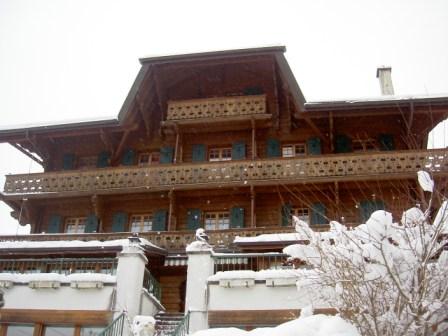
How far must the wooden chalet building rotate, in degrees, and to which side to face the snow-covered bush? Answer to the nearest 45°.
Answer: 0° — it already faces it

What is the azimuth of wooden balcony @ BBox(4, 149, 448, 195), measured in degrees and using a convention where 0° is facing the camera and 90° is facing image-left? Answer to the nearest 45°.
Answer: approximately 0°

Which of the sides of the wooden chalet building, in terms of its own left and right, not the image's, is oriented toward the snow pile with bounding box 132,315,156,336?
front

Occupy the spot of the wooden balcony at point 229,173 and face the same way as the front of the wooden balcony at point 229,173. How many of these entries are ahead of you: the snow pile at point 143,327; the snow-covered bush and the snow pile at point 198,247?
3

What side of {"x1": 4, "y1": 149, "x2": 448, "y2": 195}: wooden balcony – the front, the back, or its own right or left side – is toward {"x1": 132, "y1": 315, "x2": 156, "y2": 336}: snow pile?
front

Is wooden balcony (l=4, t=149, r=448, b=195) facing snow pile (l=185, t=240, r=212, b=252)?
yes

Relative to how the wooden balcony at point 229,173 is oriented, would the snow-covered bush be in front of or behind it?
in front

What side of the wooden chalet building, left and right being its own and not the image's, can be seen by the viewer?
front
